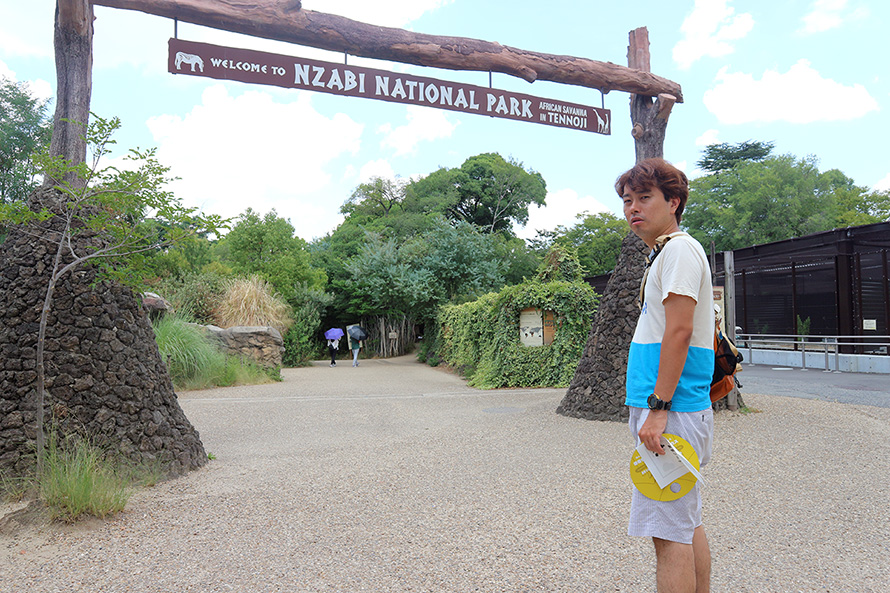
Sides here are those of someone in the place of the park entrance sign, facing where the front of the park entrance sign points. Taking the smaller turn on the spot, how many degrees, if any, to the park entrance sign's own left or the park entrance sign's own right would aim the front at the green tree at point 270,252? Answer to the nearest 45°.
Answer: approximately 135° to the park entrance sign's own left

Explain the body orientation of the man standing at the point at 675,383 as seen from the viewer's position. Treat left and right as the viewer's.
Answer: facing to the left of the viewer

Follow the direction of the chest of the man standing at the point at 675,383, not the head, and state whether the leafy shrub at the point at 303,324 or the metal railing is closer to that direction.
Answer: the leafy shrub

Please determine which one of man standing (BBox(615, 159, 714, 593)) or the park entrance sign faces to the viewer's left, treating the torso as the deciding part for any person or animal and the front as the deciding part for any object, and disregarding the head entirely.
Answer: the man standing

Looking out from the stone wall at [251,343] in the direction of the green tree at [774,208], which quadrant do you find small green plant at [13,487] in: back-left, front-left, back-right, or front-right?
back-right

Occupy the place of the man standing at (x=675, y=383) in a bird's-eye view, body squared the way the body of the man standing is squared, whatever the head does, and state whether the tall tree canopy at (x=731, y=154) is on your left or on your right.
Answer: on your right

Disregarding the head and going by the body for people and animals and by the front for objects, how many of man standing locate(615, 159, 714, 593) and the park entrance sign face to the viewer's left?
1

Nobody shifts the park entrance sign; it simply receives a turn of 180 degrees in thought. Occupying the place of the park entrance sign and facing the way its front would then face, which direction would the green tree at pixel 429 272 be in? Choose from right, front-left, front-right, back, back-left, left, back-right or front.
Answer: front-right

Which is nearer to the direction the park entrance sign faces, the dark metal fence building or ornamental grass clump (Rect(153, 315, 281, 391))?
the dark metal fence building

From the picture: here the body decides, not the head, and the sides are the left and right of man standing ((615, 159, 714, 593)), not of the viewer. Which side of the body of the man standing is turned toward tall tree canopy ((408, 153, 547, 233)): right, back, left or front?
right

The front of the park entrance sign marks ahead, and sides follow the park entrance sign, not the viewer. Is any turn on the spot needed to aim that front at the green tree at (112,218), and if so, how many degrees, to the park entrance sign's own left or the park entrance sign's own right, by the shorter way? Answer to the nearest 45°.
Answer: approximately 90° to the park entrance sign's own right

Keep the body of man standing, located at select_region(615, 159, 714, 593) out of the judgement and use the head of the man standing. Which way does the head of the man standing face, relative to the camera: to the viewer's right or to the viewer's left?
to the viewer's left

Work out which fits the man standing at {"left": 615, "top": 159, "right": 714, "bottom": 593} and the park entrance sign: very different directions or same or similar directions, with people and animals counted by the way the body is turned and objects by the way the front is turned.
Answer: very different directions
